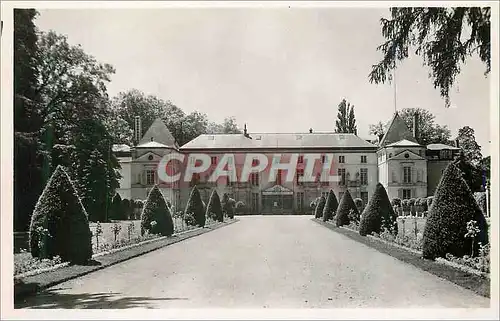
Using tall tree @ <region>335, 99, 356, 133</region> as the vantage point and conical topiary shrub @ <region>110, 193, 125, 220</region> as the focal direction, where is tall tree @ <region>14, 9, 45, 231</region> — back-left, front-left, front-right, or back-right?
front-left

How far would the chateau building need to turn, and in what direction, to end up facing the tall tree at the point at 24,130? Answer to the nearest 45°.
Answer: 0° — it already faces it

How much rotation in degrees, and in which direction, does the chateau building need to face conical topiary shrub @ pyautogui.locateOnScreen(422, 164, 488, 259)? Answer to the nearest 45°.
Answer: approximately 45° to its left

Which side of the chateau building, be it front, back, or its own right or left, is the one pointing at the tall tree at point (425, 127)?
left

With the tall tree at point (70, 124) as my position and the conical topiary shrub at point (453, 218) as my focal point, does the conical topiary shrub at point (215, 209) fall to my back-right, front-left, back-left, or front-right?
front-left

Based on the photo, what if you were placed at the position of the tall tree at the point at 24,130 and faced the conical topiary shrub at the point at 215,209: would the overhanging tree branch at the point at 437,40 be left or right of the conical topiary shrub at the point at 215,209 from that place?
right

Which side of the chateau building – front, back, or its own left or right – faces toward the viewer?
front
